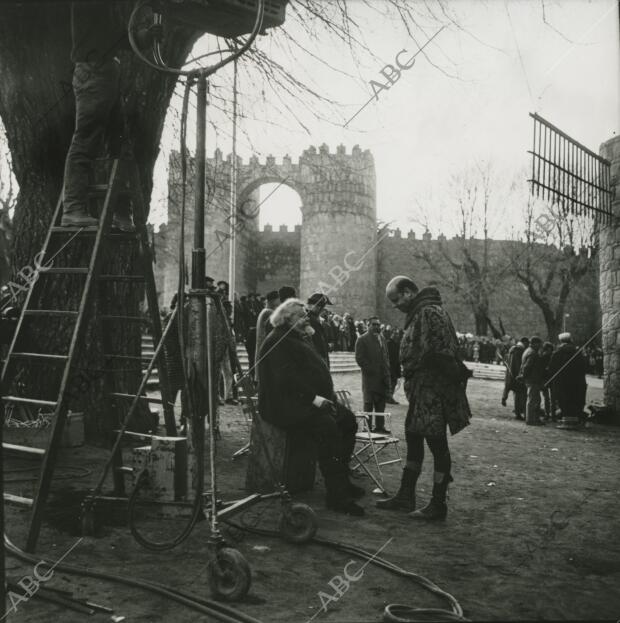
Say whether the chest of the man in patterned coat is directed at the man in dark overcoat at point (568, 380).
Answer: no

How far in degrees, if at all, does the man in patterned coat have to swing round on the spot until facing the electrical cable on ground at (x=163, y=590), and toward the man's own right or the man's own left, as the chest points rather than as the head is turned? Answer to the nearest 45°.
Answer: approximately 45° to the man's own left

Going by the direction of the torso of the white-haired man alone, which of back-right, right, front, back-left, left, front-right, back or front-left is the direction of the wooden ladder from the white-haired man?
back-right

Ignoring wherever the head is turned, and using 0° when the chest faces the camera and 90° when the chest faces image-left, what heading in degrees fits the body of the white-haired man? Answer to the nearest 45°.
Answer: approximately 270°

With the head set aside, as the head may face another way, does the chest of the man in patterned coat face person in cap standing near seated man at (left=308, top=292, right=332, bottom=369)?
no

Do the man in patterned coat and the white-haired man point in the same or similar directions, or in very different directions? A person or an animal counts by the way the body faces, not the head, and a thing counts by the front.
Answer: very different directions

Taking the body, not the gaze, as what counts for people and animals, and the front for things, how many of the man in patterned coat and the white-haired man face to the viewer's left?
1

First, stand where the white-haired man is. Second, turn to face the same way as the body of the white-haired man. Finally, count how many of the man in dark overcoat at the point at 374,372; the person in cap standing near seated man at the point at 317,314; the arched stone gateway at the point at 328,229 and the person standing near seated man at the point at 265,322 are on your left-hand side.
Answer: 4

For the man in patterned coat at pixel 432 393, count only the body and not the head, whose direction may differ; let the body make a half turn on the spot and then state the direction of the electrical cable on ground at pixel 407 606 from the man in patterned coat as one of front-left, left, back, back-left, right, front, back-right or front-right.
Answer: right

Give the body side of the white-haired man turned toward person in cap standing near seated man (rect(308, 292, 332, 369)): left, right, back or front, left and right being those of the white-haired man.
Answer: left

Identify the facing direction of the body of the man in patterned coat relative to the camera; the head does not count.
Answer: to the viewer's left

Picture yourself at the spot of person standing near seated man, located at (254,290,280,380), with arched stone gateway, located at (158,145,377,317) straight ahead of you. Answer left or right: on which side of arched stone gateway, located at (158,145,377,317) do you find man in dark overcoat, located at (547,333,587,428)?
right

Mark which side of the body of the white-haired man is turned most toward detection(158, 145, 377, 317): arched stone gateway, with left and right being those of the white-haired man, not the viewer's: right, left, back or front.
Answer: left

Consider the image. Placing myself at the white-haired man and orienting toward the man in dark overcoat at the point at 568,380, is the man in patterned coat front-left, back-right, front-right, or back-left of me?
front-right

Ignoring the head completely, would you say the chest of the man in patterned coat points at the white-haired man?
yes

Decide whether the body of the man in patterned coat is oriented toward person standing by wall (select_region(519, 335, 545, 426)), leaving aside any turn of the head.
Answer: no
